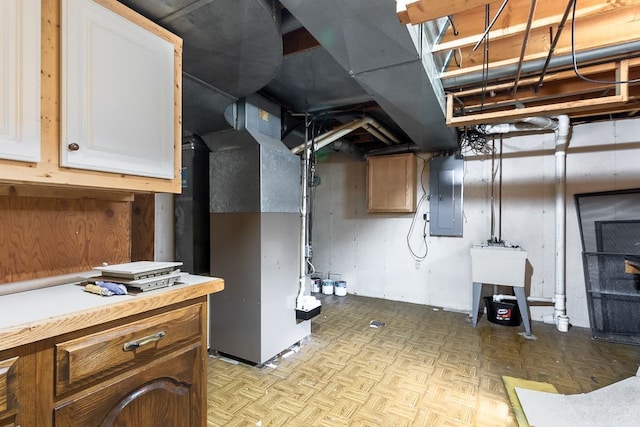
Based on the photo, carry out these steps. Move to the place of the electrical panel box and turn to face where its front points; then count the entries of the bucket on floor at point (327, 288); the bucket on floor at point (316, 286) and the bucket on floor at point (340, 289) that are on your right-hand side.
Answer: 3

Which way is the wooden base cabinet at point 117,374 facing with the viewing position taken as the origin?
facing the viewer and to the right of the viewer

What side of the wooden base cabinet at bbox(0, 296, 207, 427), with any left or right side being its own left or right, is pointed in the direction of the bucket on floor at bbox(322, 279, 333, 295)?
left

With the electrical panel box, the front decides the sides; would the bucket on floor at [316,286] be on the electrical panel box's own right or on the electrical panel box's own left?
on the electrical panel box's own right

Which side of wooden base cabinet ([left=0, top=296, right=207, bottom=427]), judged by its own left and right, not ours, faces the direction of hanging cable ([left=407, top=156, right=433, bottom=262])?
left

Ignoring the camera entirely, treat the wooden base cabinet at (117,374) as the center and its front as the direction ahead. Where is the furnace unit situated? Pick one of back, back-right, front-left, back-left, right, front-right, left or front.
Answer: left

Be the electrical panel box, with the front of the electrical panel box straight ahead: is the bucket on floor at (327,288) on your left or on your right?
on your right

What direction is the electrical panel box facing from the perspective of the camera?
toward the camera

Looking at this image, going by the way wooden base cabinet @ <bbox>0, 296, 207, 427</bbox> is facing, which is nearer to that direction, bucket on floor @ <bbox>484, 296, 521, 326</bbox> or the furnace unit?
the bucket on floor

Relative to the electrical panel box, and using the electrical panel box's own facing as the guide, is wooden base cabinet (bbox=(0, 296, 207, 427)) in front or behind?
in front

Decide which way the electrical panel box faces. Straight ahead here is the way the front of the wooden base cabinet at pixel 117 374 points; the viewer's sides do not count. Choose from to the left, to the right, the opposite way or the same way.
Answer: to the right

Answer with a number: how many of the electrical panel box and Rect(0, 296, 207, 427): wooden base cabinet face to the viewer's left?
0

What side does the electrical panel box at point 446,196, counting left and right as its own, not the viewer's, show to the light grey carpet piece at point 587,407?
front

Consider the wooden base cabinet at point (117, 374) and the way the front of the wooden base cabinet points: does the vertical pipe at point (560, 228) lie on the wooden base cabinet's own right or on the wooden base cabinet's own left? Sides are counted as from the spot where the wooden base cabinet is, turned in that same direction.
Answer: on the wooden base cabinet's own left

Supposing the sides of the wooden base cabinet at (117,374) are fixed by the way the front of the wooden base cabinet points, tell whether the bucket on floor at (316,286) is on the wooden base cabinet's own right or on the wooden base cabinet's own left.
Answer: on the wooden base cabinet's own left

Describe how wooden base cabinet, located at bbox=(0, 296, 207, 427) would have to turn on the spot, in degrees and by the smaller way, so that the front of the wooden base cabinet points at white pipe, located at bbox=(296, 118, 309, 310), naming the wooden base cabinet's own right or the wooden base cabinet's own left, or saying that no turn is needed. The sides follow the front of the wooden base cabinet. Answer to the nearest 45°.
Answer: approximately 90° to the wooden base cabinet's own left

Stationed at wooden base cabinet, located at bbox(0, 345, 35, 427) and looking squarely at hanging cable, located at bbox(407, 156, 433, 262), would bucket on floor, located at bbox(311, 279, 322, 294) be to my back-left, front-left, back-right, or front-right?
front-left

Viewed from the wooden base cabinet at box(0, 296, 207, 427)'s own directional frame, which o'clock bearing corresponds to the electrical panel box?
The electrical panel box is roughly at 10 o'clock from the wooden base cabinet.
